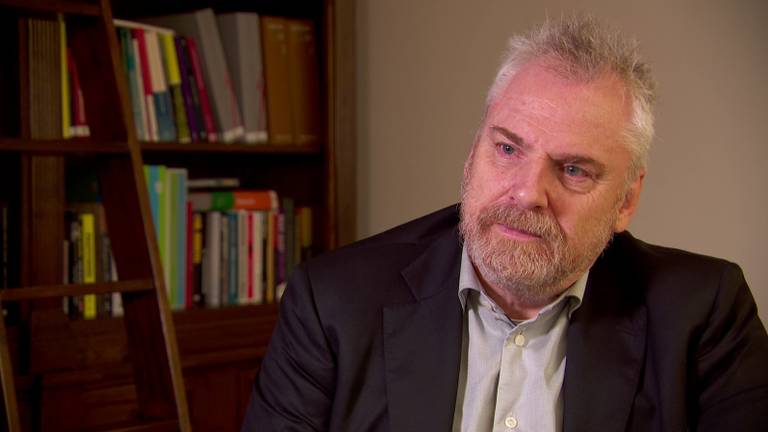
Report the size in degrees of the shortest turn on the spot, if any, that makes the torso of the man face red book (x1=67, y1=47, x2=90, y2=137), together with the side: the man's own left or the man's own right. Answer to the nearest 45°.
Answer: approximately 135° to the man's own right

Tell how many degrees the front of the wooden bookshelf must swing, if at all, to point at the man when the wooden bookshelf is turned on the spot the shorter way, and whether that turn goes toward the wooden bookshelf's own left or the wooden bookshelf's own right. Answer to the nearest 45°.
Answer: approximately 45° to the wooden bookshelf's own left

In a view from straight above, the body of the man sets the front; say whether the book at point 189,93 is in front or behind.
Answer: behind

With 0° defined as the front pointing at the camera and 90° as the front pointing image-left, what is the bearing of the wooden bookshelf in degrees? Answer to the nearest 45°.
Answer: approximately 0°

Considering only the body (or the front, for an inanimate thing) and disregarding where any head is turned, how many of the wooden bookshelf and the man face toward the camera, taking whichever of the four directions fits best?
2

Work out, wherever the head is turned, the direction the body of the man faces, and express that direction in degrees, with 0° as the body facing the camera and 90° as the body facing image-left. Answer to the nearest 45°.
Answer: approximately 0°

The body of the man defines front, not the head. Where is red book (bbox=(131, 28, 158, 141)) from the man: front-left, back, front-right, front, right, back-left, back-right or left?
back-right
